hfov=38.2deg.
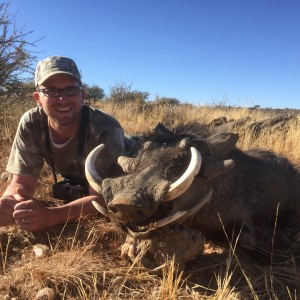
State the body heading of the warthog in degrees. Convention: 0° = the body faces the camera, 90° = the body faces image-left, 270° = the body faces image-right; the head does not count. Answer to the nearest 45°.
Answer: approximately 45°

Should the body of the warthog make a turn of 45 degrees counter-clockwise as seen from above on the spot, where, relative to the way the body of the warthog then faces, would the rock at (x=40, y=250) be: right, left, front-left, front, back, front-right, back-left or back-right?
right

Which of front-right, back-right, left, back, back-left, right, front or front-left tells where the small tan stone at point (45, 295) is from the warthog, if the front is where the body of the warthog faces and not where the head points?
front

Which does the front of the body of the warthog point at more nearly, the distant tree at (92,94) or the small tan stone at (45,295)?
the small tan stone

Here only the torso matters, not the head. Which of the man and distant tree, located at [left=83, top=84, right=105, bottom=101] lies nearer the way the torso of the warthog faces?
the man

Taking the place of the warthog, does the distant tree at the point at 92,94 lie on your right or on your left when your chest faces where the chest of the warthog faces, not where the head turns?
on your right

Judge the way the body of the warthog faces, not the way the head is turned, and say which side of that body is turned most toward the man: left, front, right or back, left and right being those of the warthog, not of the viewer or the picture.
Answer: right
